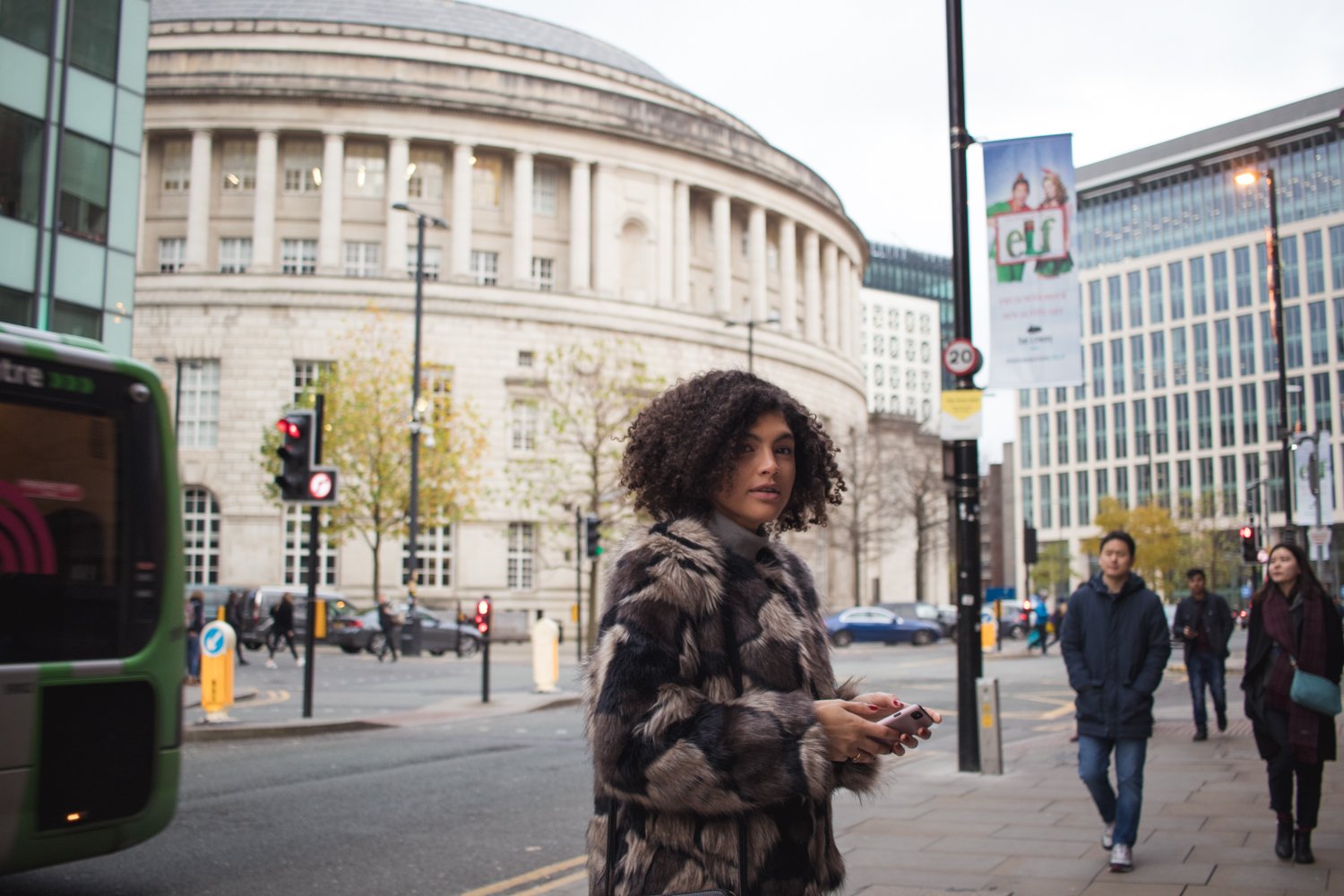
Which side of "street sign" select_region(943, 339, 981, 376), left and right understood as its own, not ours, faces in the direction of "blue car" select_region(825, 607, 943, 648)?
back

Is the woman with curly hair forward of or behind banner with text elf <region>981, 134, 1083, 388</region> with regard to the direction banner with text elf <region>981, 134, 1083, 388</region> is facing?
forward

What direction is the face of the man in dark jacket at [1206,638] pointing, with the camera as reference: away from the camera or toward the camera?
toward the camera

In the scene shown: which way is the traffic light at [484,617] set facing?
toward the camera

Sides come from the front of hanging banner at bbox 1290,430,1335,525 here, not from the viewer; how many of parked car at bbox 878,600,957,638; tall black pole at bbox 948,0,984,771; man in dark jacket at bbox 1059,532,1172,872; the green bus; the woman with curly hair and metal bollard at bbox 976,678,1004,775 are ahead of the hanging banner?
5

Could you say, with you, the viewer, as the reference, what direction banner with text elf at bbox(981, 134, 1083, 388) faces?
facing the viewer

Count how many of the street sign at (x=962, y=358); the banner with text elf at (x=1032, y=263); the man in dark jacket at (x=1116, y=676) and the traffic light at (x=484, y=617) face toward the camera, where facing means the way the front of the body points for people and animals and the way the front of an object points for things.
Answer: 4

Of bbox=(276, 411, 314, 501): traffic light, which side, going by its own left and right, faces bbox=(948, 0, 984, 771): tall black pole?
left

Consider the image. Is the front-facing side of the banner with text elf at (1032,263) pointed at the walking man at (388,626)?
no

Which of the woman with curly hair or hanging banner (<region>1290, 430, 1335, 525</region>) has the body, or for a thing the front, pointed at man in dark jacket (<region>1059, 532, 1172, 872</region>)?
the hanging banner

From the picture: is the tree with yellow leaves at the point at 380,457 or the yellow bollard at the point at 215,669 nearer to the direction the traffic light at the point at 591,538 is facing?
the yellow bollard

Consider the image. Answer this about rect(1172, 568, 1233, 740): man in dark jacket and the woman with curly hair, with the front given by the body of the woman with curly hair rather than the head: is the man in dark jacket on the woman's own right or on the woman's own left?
on the woman's own left

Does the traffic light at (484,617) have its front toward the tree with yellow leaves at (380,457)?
no

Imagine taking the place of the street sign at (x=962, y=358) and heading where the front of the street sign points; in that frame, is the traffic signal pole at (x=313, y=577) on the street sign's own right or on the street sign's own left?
on the street sign's own right

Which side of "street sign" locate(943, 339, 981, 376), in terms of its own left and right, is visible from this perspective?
front

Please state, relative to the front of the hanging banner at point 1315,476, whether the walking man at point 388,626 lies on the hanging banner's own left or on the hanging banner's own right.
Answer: on the hanging banner's own right

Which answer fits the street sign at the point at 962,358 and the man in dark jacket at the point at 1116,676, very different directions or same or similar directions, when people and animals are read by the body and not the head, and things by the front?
same or similar directions

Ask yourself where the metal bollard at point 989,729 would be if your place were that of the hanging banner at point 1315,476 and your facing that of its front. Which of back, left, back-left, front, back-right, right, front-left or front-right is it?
front

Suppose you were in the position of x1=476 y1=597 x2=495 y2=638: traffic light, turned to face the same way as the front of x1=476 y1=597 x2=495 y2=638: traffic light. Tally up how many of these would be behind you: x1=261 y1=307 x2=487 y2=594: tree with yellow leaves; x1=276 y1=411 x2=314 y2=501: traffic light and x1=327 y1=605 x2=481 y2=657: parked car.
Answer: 2
